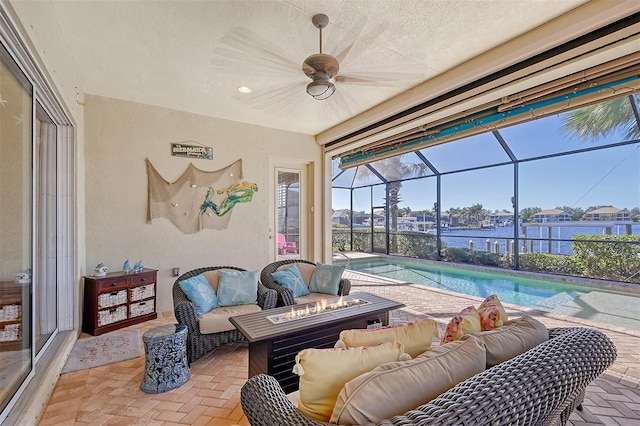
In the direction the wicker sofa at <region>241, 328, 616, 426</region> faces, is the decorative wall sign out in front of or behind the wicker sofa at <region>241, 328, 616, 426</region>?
in front

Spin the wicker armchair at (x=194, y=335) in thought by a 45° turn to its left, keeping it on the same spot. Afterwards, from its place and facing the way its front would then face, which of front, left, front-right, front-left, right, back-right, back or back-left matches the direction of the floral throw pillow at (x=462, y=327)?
front-right

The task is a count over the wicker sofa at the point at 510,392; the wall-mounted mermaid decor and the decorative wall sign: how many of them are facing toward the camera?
2

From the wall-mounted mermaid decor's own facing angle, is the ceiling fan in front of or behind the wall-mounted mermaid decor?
in front

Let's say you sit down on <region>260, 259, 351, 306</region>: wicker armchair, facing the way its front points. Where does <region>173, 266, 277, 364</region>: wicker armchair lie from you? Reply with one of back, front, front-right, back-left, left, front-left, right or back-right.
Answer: right

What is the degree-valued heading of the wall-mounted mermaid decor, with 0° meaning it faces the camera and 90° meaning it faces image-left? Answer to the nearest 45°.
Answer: approximately 0°

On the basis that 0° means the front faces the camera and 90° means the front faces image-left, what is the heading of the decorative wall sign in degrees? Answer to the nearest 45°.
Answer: approximately 0°

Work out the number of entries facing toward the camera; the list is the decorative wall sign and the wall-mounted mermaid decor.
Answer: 2

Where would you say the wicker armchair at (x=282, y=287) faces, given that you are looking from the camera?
facing the viewer and to the right of the viewer

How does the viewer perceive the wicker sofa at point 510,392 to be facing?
facing away from the viewer and to the left of the viewer
